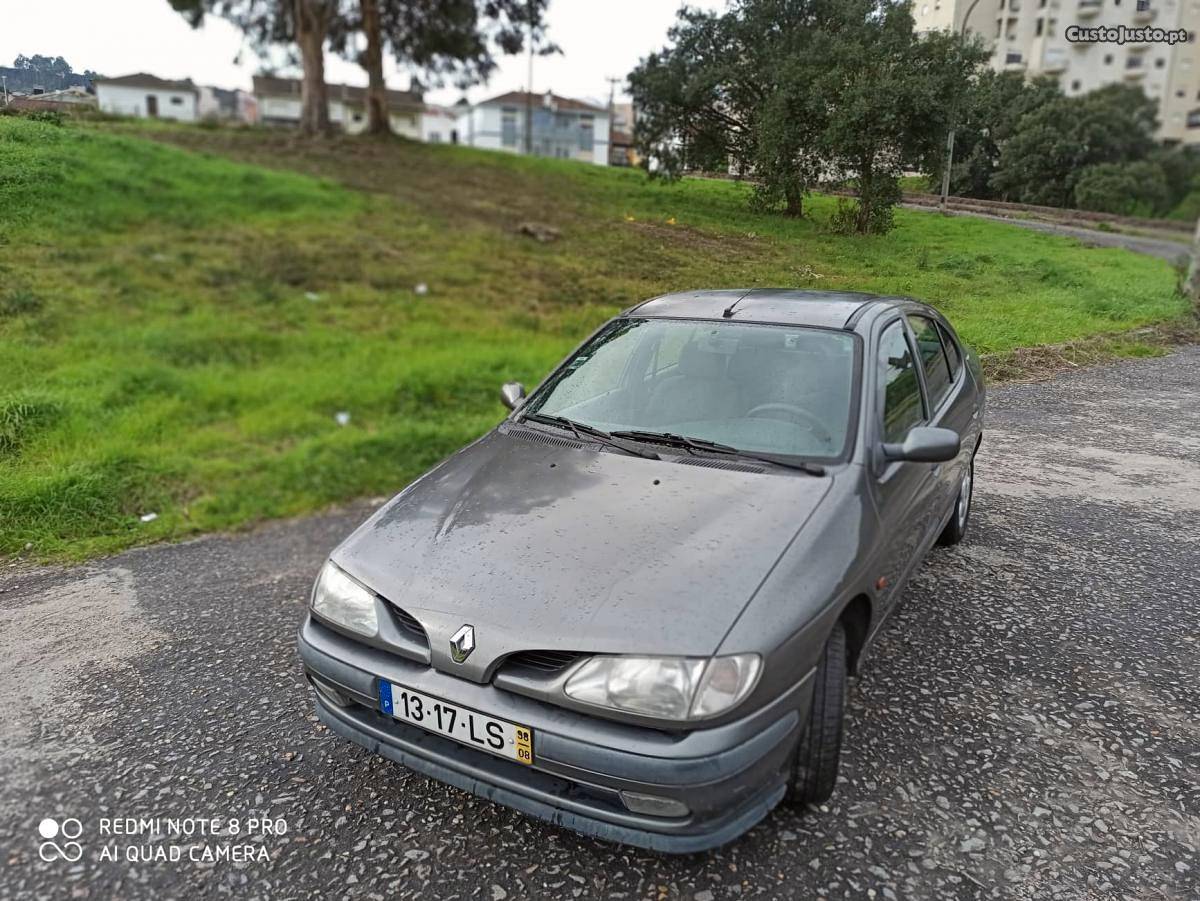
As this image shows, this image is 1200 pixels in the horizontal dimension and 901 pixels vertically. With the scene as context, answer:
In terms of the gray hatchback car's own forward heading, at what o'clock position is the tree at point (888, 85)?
The tree is roughly at 5 o'clock from the gray hatchback car.

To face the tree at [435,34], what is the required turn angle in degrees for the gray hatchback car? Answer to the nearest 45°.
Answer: approximately 135° to its right

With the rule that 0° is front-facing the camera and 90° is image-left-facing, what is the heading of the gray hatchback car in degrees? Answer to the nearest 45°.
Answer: approximately 45°

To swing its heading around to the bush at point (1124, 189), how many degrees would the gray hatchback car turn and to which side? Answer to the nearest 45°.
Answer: approximately 180°

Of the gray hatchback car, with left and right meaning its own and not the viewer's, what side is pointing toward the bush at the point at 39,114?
right

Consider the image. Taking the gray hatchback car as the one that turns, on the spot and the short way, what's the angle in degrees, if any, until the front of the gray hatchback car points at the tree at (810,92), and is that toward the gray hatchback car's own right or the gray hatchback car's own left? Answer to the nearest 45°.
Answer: approximately 135° to the gray hatchback car's own right

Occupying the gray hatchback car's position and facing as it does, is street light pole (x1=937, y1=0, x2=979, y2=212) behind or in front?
behind

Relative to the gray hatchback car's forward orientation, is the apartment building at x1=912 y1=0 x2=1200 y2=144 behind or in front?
behind

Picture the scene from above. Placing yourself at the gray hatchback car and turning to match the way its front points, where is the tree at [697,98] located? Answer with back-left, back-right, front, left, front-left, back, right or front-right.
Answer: back-right
